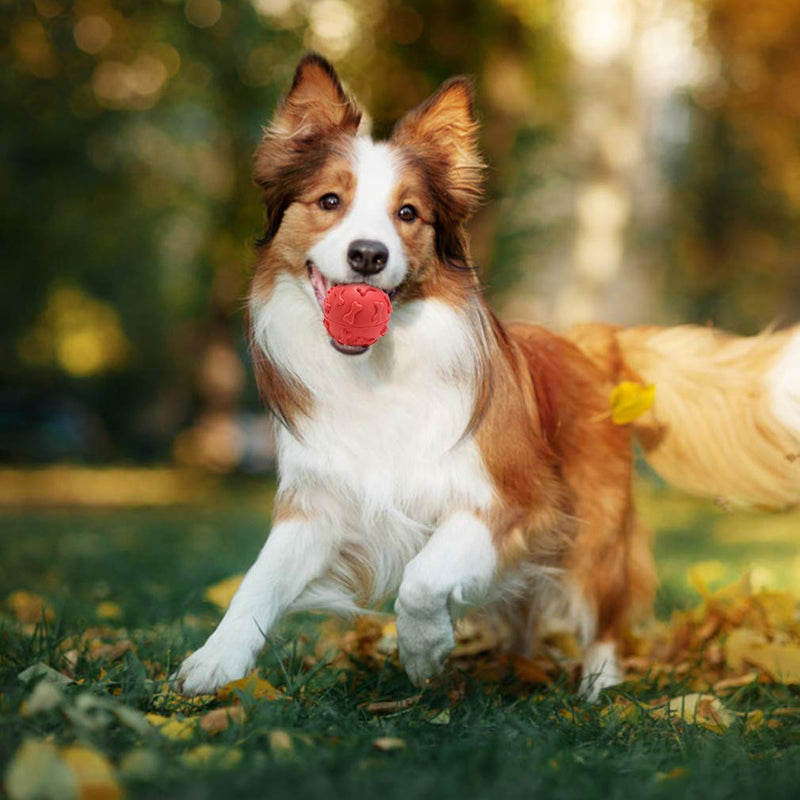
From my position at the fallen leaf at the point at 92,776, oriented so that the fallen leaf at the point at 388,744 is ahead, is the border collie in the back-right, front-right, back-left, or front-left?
front-left

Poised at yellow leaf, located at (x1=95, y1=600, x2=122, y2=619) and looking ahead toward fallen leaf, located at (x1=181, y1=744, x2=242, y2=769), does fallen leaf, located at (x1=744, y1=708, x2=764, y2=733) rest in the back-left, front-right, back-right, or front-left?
front-left

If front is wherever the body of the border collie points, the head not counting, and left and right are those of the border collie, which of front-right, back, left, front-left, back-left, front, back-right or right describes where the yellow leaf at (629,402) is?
back

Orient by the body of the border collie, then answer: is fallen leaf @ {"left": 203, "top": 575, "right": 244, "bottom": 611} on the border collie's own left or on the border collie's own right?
on the border collie's own right

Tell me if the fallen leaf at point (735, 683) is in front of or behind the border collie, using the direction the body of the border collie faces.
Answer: behind

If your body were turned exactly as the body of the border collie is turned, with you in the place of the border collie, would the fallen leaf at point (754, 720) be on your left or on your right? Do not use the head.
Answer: on your left

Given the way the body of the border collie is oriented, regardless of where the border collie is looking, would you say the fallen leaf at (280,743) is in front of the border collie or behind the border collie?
in front

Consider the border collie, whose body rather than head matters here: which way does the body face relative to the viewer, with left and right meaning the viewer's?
facing the viewer and to the left of the viewer

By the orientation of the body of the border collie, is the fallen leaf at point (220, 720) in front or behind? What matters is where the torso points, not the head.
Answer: in front

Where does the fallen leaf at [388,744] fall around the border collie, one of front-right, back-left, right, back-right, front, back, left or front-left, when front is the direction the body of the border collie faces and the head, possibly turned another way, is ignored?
front-left

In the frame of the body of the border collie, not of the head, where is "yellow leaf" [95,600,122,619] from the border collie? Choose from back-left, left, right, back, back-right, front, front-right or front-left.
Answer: right

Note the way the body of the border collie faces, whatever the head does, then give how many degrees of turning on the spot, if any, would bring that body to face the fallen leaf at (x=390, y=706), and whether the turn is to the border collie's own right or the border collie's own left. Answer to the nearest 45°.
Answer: approximately 45° to the border collie's own left
